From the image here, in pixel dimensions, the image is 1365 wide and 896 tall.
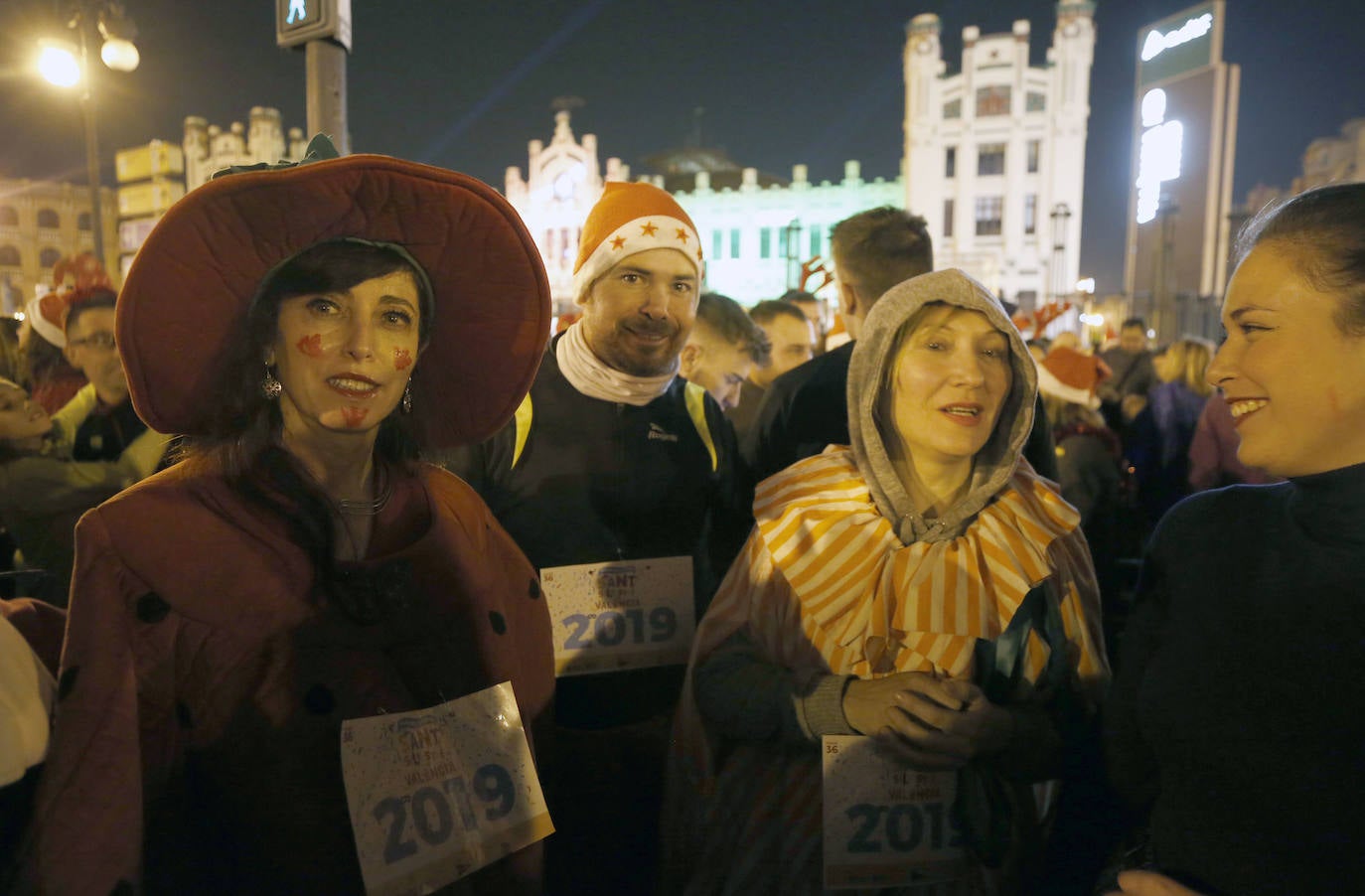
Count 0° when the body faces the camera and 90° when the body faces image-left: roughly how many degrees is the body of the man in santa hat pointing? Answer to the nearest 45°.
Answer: approximately 0°

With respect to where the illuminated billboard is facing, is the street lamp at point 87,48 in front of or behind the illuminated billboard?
in front

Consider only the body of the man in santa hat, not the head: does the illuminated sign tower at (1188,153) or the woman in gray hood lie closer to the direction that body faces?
the woman in gray hood

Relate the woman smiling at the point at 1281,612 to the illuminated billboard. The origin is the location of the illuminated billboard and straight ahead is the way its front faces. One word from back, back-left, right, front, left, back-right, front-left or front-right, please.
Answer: front-left

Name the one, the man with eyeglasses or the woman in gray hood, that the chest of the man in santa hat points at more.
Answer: the woman in gray hood

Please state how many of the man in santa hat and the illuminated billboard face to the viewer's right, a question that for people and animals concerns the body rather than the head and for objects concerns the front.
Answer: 0

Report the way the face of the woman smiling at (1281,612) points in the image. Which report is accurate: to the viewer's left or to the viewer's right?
to the viewer's left

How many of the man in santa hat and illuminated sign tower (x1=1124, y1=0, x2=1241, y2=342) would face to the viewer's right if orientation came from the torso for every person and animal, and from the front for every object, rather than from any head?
0
